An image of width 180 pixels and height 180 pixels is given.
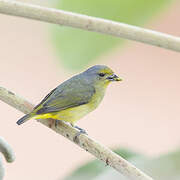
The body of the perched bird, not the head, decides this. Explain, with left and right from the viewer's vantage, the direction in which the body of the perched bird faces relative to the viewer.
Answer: facing to the right of the viewer
